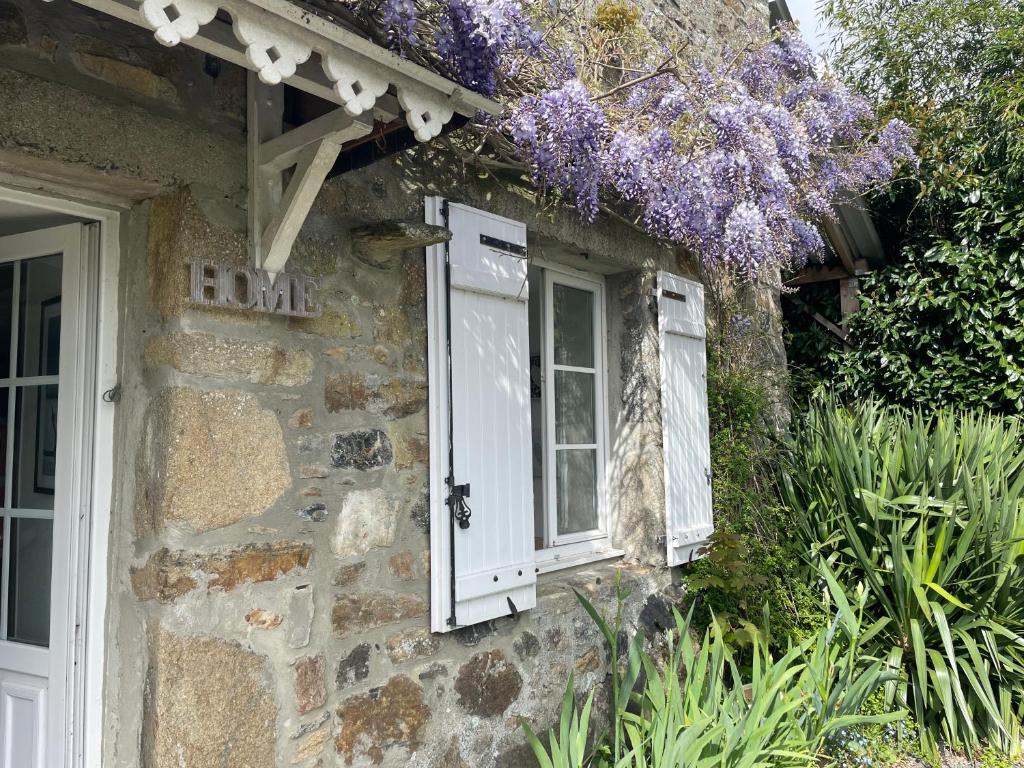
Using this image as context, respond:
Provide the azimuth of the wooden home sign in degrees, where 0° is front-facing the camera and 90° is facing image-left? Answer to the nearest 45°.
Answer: approximately 315°

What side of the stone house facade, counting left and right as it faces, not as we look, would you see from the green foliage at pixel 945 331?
left

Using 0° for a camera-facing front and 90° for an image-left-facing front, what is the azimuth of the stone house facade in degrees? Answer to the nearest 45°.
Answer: approximately 315°

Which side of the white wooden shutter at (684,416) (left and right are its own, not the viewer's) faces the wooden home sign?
right

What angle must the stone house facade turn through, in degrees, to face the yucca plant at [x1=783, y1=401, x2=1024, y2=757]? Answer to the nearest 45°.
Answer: approximately 45° to its left

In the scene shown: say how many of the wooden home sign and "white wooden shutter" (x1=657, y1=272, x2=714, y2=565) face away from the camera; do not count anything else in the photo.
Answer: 0

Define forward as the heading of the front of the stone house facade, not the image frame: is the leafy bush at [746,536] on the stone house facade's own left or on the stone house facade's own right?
on the stone house facade's own left

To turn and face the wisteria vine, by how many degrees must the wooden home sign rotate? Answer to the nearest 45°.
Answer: approximately 45° to its left

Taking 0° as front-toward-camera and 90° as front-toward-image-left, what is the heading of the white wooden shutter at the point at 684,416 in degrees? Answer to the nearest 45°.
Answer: approximately 315°
